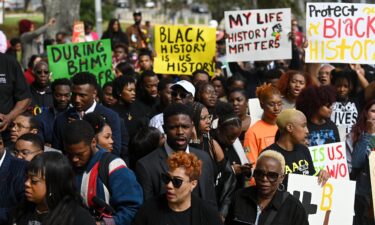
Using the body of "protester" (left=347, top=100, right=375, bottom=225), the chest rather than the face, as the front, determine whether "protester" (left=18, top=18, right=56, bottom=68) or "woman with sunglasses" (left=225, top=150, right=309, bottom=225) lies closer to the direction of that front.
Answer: the woman with sunglasses

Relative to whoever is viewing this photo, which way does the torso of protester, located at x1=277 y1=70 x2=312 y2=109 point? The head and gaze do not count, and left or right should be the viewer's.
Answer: facing the viewer and to the right of the viewer

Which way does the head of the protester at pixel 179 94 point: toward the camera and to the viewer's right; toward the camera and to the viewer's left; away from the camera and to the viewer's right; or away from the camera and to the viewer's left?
toward the camera and to the viewer's left

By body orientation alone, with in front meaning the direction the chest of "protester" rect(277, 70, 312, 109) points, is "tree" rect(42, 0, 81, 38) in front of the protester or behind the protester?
behind

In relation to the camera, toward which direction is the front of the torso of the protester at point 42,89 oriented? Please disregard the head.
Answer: toward the camera

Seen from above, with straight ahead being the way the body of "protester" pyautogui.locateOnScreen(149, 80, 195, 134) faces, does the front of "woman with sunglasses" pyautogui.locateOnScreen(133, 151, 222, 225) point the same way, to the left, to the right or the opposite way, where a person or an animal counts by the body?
the same way

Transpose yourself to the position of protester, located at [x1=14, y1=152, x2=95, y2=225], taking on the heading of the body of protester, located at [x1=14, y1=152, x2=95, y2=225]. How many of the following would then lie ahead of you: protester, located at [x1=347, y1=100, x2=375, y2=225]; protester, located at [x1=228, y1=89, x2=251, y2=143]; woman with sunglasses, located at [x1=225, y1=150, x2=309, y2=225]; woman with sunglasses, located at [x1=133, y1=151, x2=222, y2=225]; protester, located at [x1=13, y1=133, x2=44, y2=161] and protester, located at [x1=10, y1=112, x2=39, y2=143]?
0

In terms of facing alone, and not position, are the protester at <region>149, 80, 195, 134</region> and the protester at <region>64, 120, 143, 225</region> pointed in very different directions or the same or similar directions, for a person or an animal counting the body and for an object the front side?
same or similar directions

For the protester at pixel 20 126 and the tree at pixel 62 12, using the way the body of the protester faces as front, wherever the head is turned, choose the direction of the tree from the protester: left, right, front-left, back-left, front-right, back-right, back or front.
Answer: back-right

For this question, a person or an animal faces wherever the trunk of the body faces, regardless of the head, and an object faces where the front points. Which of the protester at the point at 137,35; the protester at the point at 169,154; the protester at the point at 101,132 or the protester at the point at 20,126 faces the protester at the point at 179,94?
the protester at the point at 137,35

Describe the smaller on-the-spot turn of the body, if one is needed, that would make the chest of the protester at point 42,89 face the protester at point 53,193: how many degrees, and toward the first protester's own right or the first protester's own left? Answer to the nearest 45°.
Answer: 0° — they already face them

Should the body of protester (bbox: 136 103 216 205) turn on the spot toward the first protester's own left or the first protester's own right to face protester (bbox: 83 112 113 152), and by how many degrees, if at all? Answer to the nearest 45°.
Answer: approximately 135° to the first protester's own right

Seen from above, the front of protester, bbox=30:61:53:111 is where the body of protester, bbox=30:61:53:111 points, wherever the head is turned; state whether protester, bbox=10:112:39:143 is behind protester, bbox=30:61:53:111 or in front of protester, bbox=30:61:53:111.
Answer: in front

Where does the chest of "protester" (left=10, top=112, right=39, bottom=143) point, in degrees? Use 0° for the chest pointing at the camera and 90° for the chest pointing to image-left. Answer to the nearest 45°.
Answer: approximately 45°

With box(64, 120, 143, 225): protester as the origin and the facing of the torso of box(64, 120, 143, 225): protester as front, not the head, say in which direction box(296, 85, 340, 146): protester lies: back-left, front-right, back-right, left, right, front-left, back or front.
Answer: back

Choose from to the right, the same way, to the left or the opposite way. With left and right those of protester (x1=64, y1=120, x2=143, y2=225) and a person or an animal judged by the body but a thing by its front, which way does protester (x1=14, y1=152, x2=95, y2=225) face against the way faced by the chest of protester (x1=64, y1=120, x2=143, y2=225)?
the same way

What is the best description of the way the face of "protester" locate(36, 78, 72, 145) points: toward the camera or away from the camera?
toward the camera

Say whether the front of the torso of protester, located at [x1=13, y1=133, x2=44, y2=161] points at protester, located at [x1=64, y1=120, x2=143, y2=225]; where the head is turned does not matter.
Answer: no

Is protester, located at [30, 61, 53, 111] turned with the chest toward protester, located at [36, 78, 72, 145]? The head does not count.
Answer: yes

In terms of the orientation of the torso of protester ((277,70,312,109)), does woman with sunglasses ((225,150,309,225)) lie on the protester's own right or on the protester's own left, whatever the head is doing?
on the protester's own right
